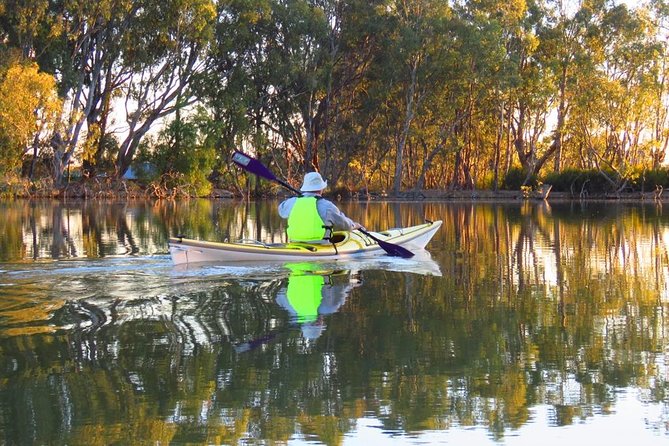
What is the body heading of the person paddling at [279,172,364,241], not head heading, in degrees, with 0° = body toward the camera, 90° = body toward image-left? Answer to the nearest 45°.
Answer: approximately 225°

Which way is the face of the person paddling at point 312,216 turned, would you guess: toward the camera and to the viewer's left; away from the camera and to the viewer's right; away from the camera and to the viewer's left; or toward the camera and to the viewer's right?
away from the camera and to the viewer's right

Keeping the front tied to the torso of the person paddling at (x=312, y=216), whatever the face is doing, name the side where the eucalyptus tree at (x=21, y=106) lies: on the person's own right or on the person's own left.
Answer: on the person's own left

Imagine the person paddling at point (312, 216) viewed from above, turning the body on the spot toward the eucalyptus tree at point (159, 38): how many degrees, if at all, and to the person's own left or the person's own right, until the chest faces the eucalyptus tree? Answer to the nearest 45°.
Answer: approximately 45° to the person's own left
